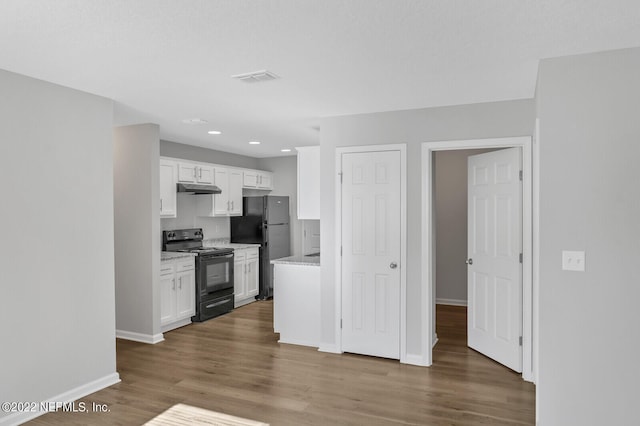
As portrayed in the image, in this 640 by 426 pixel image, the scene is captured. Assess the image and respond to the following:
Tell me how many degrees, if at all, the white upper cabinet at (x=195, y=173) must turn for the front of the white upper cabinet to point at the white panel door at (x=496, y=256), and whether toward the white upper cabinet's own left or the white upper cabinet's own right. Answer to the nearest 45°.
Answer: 0° — it already faces it

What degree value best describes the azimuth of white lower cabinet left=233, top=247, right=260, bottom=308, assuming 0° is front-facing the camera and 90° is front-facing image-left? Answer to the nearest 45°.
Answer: approximately 315°

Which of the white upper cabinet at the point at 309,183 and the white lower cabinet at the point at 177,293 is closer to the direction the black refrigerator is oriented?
the white upper cabinet

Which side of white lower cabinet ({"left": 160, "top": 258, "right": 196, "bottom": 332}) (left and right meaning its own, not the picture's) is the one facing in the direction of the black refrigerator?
left

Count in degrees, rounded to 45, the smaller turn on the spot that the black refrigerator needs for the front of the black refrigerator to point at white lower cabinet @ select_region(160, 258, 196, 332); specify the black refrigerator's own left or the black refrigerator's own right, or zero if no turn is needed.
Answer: approximately 90° to the black refrigerator's own right
